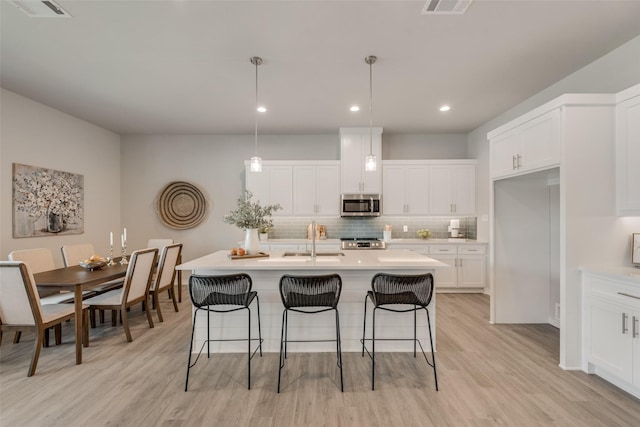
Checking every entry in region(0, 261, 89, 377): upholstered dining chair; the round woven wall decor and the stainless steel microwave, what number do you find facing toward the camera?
2

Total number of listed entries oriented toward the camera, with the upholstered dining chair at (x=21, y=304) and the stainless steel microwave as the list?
1

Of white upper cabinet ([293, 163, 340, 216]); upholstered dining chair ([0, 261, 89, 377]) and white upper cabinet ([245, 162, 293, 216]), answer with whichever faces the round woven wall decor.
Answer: the upholstered dining chair

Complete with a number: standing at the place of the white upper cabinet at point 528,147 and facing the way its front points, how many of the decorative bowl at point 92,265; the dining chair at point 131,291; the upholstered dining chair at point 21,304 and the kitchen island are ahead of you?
4

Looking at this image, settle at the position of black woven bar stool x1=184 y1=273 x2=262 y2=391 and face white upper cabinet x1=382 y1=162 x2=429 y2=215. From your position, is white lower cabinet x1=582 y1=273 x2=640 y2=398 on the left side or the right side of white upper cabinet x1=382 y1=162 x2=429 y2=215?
right

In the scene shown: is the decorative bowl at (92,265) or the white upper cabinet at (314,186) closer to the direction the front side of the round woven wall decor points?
the decorative bowl

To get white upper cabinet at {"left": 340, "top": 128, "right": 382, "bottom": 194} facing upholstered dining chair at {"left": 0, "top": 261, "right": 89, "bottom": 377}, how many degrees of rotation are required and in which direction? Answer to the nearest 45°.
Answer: approximately 45° to its right

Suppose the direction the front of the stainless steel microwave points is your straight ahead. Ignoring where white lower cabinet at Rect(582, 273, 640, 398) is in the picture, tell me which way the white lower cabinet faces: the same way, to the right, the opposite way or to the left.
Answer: to the right

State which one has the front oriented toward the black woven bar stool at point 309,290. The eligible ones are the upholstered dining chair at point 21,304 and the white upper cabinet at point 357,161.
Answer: the white upper cabinet

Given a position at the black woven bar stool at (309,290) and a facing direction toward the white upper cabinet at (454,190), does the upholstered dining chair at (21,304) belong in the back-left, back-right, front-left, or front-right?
back-left

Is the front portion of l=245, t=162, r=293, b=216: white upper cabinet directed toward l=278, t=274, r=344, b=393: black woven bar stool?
yes

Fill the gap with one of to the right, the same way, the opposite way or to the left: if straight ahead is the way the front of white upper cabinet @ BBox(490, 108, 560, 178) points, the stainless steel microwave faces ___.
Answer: to the left

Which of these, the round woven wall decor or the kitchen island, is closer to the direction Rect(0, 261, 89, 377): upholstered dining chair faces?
the round woven wall decor
